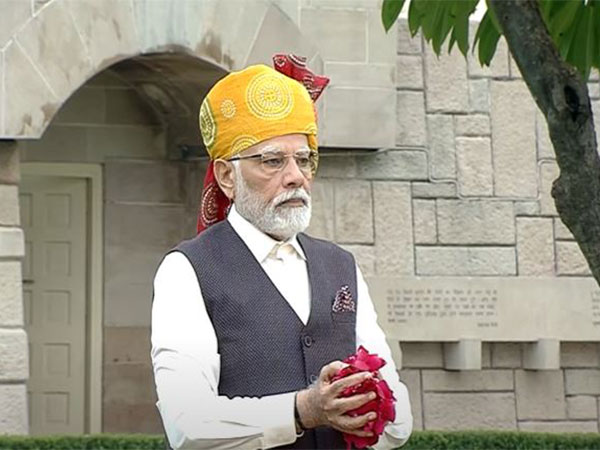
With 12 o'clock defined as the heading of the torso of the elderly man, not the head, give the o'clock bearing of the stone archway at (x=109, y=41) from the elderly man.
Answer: The stone archway is roughly at 7 o'clock from the elderly man.

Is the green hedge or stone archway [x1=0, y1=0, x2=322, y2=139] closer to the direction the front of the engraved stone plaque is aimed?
the green hedge

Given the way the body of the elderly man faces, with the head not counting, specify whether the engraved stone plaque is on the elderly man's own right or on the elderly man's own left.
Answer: on the elderly man's own left

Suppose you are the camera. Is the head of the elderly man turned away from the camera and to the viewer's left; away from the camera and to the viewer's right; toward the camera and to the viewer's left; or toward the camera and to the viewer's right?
toward the camera and to the viewer's right

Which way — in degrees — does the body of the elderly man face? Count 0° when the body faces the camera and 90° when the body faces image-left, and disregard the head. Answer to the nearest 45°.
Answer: approximately 315°

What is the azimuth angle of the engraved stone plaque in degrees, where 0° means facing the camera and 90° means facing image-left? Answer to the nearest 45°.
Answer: approximately 0°

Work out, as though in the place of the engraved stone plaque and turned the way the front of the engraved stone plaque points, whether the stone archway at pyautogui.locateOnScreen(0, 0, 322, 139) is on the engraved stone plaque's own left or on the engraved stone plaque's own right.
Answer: on the engraved stone plaque's own right

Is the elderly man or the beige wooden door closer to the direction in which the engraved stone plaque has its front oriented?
the elderly man

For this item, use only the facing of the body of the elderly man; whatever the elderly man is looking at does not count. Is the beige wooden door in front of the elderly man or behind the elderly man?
behind
